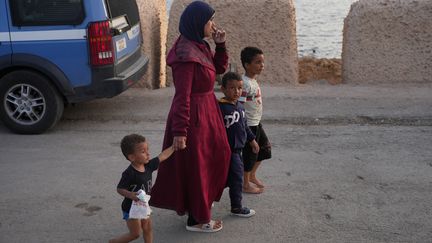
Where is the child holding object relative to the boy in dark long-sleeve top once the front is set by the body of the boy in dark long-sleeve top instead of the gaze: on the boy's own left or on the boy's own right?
on the boy's own right

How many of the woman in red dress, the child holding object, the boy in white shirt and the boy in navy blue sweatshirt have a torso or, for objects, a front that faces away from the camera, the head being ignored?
0

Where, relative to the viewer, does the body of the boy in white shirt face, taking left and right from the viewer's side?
facing the viewer and to the right of the viewer

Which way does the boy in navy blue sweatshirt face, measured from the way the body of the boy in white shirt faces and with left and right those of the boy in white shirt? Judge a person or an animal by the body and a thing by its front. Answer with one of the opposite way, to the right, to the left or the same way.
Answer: the same way

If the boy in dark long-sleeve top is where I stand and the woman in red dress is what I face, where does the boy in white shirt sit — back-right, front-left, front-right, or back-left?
back-right
